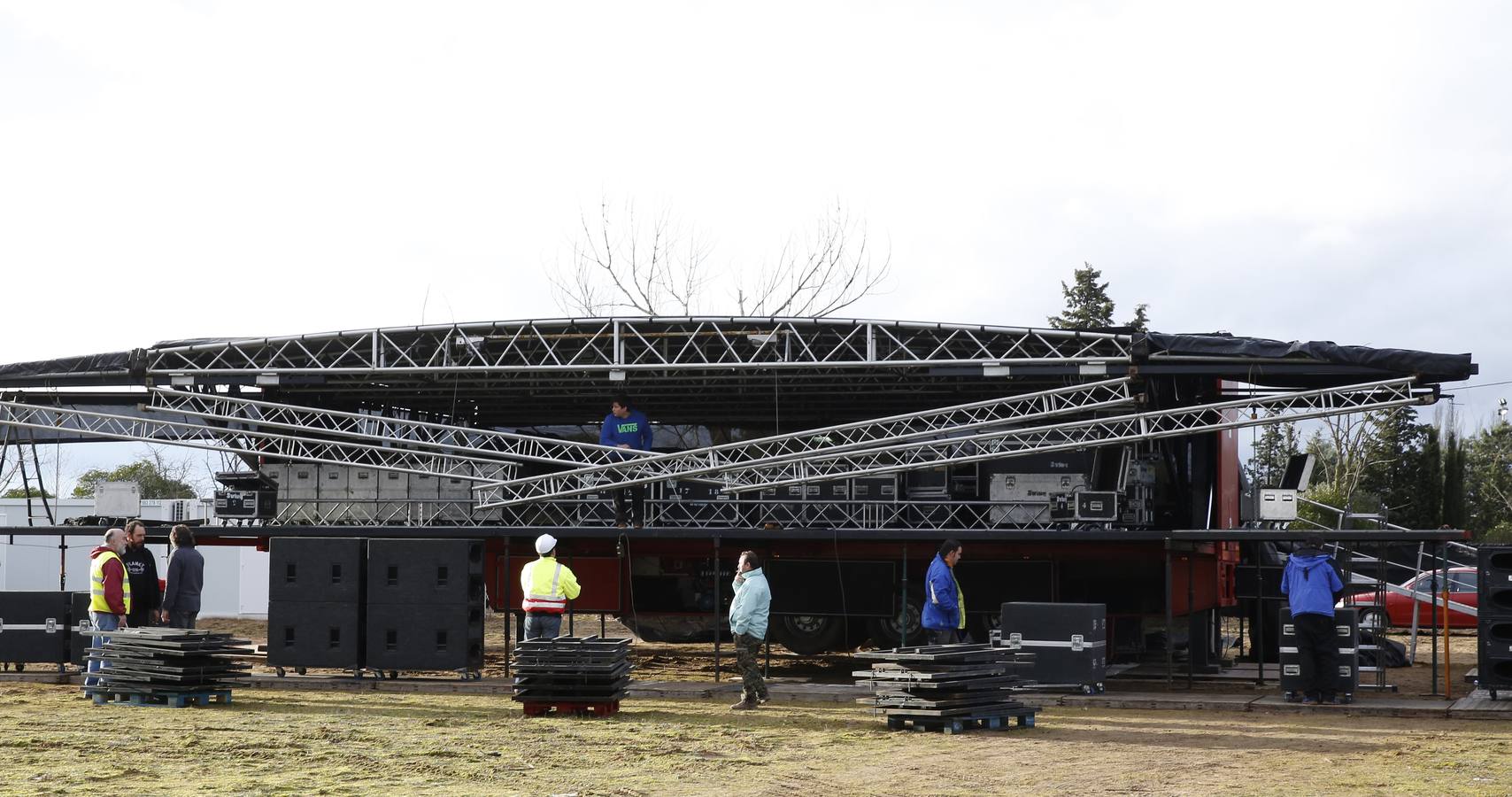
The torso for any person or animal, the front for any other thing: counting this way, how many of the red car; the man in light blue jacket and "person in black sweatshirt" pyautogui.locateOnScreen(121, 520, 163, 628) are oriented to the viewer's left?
2

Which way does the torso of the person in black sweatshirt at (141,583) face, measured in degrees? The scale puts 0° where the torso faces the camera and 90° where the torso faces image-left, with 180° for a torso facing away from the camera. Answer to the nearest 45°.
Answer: approximately 0°

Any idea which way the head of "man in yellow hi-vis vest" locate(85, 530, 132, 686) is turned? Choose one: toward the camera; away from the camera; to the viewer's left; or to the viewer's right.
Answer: to the viewer's right

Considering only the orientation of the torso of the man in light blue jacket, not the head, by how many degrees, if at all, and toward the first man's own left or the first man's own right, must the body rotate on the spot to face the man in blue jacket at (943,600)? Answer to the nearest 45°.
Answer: approximately 180°

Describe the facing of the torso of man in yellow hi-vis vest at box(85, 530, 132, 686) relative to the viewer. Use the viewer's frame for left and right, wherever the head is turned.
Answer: facing to the right of the viewer

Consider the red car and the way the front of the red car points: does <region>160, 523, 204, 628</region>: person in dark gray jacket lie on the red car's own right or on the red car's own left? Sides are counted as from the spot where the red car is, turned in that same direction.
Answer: on the red car's own left
